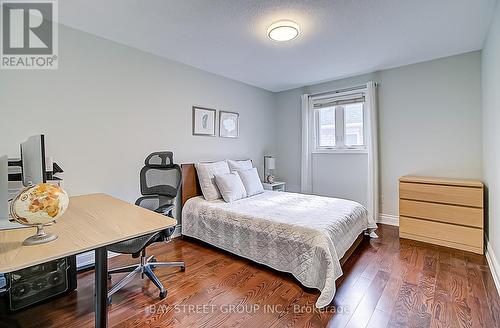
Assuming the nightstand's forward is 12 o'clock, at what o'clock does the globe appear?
The globe is roughly at 2 o'clock from the nightstand.

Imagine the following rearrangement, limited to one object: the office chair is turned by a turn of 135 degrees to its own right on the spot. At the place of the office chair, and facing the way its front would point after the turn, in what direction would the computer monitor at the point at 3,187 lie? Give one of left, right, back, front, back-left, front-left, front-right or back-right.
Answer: back-left

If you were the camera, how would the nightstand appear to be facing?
facing the viewer and to the right of the viewer

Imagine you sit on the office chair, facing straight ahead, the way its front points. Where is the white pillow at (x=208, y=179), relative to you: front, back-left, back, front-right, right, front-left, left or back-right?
back

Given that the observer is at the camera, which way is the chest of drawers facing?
facing the viewer and to the left of the viewer

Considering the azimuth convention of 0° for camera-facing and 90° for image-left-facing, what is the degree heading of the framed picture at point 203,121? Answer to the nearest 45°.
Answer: approximately 315°

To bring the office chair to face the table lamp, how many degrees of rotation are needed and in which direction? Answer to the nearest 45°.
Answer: approximately 180°

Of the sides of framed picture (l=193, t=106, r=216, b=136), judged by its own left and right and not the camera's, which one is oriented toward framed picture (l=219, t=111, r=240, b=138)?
left

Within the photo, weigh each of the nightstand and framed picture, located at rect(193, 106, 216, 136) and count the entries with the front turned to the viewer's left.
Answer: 0
